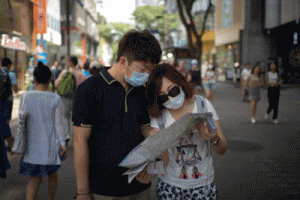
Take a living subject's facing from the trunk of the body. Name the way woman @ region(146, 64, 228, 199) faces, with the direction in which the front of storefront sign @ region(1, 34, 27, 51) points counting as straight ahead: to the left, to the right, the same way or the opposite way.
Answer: to the right

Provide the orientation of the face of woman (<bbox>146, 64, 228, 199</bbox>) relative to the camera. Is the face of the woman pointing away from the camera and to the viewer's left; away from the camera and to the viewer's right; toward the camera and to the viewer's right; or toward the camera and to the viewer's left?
toward the camera and to the viewer's left

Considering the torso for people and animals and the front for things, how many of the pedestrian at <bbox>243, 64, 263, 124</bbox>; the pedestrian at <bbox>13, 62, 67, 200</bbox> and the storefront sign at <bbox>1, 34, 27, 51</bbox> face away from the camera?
1

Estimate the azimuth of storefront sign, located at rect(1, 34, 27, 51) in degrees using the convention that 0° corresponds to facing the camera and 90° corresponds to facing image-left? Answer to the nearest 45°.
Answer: approximately 315°

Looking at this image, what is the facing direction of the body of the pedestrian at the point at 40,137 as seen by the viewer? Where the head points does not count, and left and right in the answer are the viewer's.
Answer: facing away from the viewer

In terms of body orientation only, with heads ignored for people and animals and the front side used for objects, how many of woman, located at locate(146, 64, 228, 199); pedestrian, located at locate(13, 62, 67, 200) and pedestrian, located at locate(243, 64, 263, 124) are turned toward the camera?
2

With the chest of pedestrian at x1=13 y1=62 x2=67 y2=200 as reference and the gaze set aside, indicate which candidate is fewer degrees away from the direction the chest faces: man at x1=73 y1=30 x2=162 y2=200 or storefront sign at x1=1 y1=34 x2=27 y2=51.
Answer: the storefront sign

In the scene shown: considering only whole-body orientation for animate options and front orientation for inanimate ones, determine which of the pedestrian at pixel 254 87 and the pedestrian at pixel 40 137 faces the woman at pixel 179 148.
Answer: the pedestrian at pixel 254 87

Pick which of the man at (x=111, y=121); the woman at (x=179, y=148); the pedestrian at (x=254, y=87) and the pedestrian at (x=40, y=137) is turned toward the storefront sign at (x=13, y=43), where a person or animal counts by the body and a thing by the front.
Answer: the pedestrian at (x=40, y=137)

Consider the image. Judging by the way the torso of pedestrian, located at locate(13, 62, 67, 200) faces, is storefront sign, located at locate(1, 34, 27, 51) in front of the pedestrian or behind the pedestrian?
in front

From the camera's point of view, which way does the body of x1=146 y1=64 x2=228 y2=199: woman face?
toward the camera

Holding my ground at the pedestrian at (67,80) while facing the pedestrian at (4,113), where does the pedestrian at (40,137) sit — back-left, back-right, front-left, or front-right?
front-left

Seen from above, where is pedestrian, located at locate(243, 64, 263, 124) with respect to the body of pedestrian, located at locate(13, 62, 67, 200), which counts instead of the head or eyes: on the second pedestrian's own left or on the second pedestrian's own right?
on the second pedestrian's own right

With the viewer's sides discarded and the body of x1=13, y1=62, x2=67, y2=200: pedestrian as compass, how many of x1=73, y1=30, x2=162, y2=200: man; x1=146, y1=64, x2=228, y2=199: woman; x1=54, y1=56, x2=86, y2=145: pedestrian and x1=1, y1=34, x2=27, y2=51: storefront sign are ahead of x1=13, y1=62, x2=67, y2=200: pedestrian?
2

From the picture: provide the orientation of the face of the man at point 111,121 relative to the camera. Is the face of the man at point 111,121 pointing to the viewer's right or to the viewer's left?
to the viewer's right
